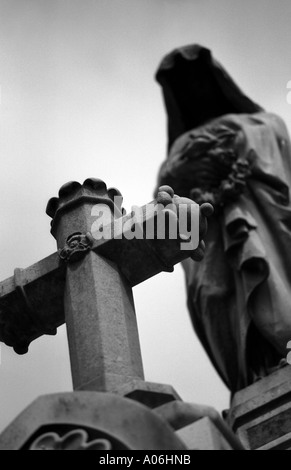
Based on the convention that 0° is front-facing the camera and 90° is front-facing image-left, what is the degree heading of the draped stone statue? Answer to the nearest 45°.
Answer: approximately 45°

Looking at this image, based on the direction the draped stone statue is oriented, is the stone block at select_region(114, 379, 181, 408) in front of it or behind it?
in front

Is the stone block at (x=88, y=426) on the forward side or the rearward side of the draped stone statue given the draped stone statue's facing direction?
on the forward side
